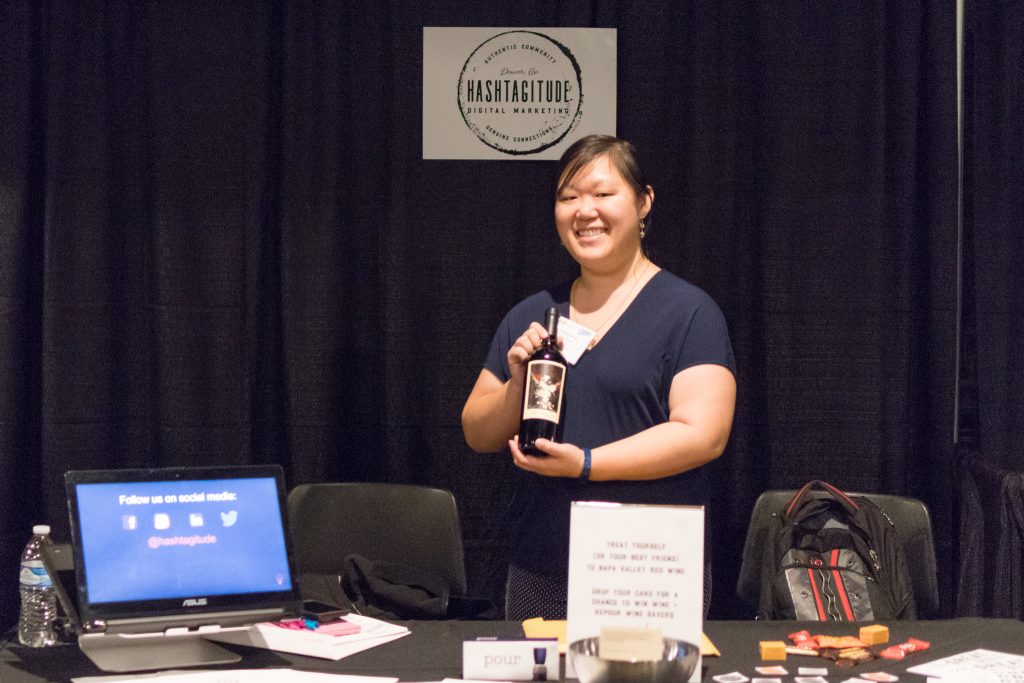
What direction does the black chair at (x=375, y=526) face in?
toward the camera

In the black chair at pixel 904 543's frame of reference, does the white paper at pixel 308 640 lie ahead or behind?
ahead

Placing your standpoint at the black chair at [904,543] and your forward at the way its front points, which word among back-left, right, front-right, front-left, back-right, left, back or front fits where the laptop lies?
front-right

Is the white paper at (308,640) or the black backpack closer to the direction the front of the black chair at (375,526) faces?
the white paper

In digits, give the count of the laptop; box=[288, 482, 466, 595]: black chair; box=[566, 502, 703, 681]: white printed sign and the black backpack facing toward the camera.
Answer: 4

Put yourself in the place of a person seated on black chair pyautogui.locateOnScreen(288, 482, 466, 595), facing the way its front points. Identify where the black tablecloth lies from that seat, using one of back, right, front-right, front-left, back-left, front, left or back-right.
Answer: front

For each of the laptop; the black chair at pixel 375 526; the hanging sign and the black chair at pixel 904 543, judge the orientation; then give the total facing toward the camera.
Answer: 4

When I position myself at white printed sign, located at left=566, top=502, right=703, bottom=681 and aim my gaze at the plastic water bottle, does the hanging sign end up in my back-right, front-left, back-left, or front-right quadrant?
front-right

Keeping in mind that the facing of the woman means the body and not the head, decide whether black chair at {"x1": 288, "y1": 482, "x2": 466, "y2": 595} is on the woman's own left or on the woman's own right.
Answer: on the woman's own right

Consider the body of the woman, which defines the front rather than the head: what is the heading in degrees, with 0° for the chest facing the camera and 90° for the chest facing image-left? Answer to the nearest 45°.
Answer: approximately 45°

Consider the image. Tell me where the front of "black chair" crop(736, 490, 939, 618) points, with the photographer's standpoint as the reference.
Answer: facing the viewer

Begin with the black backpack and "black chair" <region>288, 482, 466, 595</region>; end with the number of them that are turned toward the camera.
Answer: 2

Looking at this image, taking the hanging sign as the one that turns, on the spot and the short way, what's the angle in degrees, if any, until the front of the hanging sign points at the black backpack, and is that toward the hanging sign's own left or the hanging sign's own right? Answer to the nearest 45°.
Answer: approximately 45° to the hanging sign's own left

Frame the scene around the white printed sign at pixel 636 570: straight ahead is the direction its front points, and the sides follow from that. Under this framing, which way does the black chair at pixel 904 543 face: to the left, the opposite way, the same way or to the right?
the same way

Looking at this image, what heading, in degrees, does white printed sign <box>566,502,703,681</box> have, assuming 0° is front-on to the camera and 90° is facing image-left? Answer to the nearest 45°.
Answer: approximately 0°

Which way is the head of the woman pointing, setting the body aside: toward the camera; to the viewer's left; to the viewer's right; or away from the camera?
toward the camera

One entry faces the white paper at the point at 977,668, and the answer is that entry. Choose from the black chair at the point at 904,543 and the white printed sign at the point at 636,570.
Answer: the black chair
